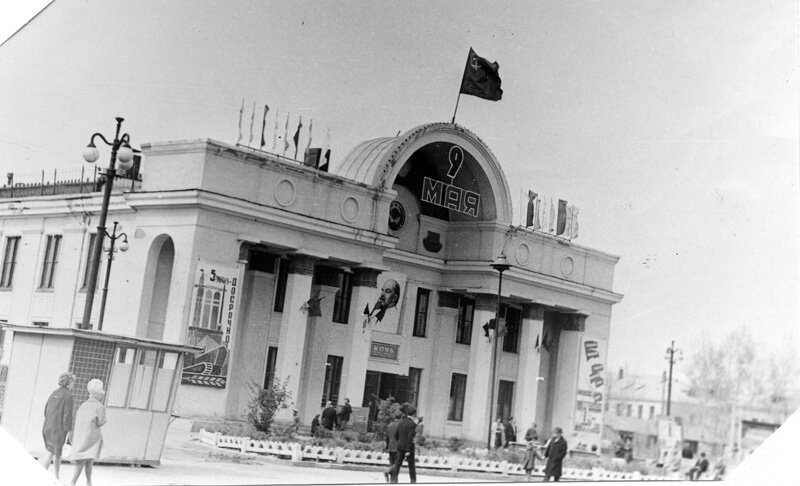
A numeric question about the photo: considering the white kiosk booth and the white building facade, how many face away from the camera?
0

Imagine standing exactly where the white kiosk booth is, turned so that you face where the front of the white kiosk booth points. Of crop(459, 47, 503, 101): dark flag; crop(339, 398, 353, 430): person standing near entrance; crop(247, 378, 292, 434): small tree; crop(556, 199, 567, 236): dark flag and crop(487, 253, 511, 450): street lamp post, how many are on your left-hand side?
5

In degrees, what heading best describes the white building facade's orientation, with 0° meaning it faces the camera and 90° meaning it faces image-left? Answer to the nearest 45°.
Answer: approximately 315°

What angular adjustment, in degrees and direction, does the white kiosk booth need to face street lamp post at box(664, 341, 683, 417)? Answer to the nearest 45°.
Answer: approximately 90° to its left
